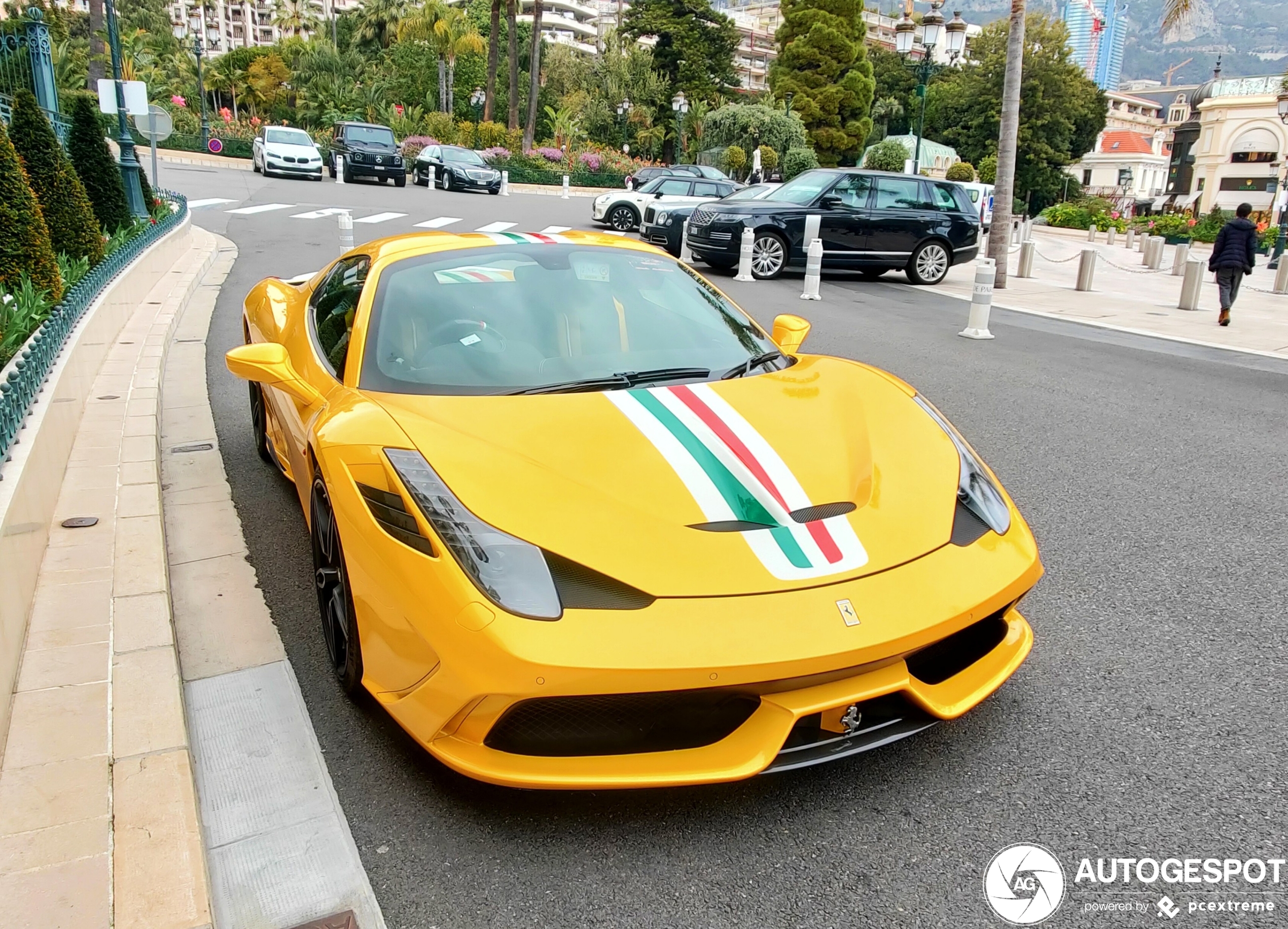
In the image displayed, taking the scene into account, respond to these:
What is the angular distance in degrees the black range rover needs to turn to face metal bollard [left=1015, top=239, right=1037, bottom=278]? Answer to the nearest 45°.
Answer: approximately 180°

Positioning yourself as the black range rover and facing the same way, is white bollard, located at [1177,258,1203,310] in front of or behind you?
behind

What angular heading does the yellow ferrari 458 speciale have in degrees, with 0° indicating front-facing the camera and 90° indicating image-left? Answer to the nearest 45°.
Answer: approximately 315°

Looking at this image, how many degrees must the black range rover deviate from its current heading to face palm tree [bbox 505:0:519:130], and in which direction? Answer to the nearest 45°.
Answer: approximately 90° to its right

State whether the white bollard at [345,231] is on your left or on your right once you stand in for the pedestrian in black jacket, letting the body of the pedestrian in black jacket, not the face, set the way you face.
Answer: on your left

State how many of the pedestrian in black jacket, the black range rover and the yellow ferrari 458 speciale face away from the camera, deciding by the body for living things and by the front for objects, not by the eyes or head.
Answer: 1

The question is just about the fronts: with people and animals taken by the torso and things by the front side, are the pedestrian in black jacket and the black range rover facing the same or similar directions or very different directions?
very different directions

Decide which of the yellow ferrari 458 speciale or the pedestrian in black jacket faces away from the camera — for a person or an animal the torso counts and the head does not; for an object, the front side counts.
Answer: the pedestrian in black jacket

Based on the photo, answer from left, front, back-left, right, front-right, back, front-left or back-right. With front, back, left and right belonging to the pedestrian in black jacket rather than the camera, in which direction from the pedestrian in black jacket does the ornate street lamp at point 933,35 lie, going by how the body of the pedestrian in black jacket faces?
front-left

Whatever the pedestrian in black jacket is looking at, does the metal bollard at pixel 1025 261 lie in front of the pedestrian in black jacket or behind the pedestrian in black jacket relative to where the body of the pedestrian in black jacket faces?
in front

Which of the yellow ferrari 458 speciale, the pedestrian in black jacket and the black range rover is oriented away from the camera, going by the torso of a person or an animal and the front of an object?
the pedestrian in black jacket

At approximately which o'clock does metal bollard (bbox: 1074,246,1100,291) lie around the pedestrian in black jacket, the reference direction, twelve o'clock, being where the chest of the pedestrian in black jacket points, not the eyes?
The metal bollard is roughly at 11 o'clock from the pedestrian in black jacket.

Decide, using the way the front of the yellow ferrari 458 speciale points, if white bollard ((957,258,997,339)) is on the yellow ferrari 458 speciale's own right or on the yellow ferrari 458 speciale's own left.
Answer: on the yellow ferrari 458 speciale's own left

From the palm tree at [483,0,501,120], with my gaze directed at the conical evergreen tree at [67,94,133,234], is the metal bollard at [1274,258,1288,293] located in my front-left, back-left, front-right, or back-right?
front-left

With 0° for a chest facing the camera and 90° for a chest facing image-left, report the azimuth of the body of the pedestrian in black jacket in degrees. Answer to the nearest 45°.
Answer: approximately 180°

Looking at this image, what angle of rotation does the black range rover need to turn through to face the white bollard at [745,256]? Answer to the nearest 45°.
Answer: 0° — it already faces it

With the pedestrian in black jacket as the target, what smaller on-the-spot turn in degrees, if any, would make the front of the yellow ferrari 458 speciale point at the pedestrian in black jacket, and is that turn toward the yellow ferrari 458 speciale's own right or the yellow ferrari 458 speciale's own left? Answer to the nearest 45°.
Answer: approximately 90° to the yellow ferrari 458 speciale's own left

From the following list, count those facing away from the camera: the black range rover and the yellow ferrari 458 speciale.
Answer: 0
